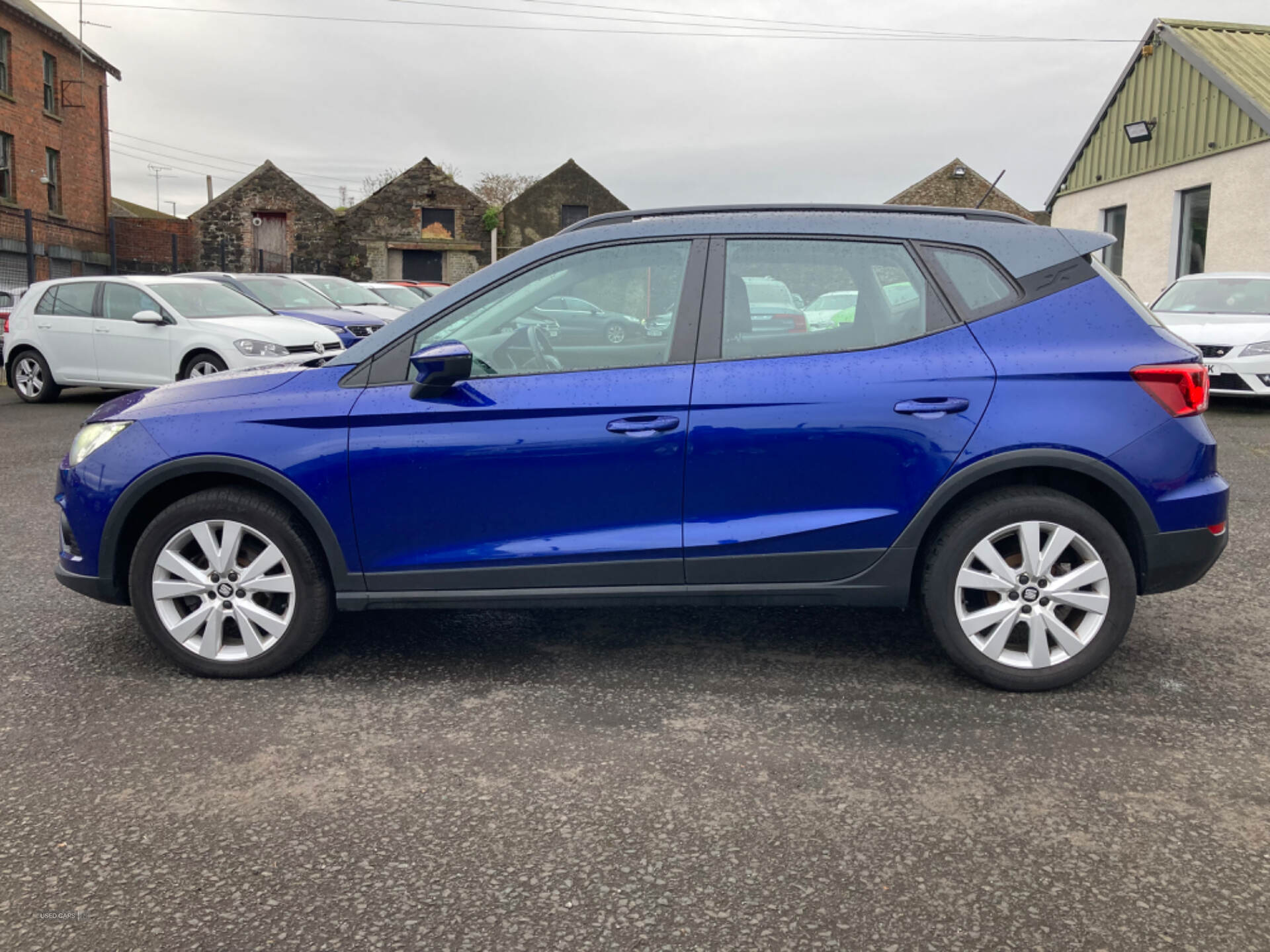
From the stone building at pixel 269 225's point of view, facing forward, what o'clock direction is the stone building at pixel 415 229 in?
the stone building at pixel 415 229 is roughly at 9 o'clock from the stone building at pixel 269 225.

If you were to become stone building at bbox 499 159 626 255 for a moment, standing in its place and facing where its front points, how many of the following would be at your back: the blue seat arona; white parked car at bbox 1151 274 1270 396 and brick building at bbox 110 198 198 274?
0

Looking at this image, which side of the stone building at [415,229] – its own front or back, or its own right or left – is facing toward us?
front

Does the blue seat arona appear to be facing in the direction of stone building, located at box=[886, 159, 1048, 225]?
no

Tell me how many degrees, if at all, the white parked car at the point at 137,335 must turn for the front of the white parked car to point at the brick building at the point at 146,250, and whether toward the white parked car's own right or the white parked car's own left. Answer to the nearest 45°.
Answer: approximately 135° to the white parked car's own left

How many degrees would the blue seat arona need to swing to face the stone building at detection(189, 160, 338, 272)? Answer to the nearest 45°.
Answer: approximately 90° to its right

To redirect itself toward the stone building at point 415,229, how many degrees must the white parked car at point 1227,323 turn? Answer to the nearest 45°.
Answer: approximately 90° to its right

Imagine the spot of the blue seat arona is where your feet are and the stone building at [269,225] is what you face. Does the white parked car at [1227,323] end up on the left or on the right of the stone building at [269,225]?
right

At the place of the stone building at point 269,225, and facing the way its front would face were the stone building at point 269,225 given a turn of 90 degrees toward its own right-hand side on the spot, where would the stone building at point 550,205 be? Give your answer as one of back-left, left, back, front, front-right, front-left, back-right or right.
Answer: back

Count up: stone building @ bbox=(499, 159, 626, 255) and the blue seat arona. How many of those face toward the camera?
1

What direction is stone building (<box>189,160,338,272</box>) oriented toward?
toward the camera

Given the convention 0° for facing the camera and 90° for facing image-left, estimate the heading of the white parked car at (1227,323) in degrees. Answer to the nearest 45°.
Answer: approximately 45°

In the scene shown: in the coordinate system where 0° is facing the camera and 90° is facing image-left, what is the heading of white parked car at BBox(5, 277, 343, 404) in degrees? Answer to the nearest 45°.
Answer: approximately 315°

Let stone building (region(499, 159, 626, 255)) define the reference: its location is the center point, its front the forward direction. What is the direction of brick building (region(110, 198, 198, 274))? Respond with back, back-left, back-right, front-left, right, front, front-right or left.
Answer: front-right

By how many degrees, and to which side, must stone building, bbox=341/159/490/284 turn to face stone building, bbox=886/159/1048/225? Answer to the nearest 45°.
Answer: approximately 90° to its left

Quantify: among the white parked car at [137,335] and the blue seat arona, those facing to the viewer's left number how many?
1

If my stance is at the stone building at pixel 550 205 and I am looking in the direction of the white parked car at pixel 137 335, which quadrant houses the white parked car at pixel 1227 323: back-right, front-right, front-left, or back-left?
front-left

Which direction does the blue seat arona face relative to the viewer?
to the viewer's left

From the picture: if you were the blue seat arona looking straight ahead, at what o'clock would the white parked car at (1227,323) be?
The white parked car is roughly at 4 o'clock from the blue seat arona.

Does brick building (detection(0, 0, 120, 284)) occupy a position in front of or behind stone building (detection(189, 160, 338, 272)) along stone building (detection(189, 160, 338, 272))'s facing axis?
in front
